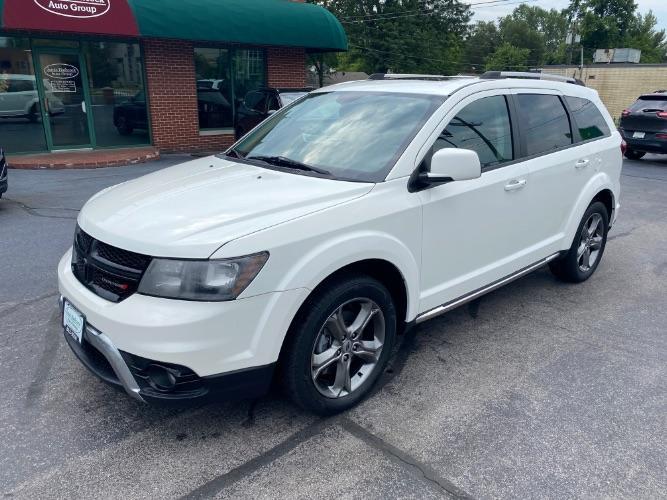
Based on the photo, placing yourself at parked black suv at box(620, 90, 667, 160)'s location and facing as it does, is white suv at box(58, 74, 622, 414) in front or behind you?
behind

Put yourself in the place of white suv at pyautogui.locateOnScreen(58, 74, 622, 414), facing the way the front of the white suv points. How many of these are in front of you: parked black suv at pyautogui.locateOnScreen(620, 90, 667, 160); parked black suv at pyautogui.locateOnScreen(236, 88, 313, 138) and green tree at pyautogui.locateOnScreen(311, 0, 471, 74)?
0

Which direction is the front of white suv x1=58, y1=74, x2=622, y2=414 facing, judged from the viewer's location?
facing the viewer and to the left of the viewer

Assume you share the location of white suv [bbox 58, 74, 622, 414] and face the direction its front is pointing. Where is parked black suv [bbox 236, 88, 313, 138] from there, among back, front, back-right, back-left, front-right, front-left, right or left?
back-right

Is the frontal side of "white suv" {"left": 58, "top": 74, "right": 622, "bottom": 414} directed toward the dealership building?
no

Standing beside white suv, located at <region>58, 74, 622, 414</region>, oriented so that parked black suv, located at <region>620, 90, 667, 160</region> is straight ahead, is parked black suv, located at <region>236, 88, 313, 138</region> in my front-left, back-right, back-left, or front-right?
front-left

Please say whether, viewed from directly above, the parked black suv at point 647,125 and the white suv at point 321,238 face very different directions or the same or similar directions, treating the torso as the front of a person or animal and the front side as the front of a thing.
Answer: very different directions

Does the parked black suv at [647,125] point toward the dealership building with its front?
no

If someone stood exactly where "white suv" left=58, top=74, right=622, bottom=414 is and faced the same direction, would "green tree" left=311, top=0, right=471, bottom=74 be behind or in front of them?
behind

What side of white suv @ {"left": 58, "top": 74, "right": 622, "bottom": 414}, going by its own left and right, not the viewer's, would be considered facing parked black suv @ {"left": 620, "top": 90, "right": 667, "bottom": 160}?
back

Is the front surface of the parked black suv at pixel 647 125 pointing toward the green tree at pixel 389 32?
no

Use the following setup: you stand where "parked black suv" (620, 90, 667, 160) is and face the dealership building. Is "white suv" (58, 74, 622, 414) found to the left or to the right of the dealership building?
left

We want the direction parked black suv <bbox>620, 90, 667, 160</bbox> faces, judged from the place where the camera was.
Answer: facing away from the viewer and to the right of the viewer
